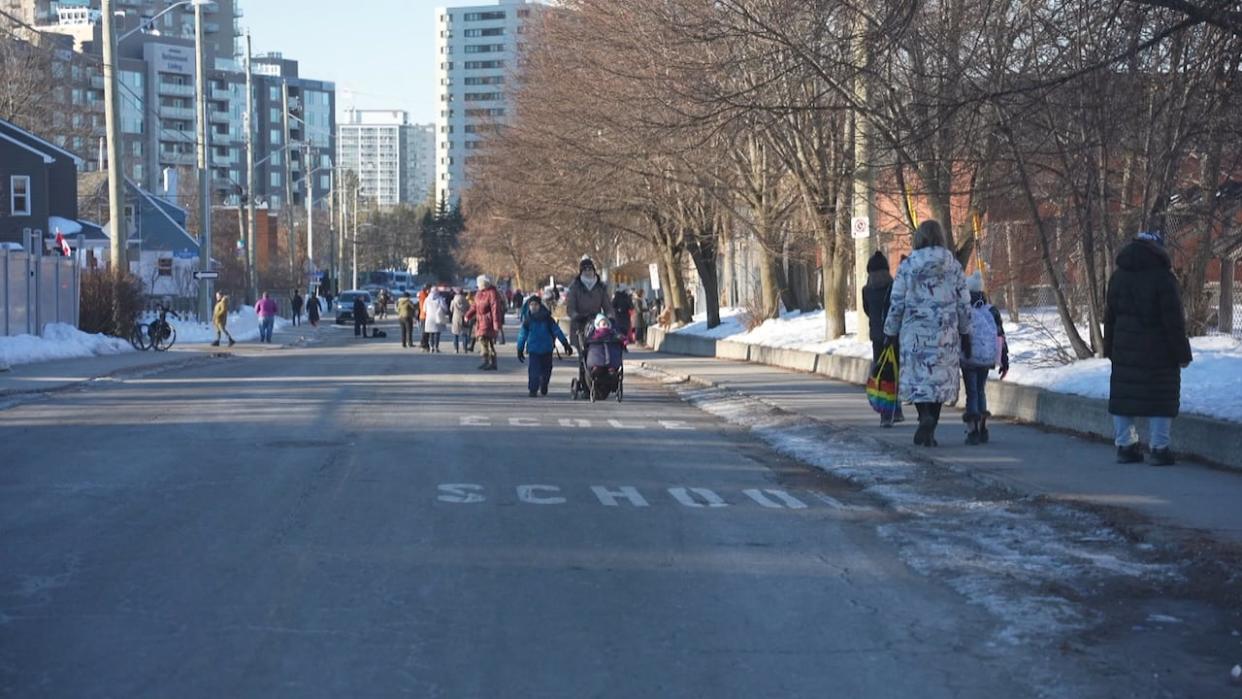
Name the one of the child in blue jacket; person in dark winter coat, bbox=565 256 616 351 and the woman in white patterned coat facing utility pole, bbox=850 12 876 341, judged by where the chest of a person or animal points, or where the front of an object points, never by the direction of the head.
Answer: the woman in white patterned coat

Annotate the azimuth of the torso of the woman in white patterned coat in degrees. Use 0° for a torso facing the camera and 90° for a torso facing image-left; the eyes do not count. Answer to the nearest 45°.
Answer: approximately 180°

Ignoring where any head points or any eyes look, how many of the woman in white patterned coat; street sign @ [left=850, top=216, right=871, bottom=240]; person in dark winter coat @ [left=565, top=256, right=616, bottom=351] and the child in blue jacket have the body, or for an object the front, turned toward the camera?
3

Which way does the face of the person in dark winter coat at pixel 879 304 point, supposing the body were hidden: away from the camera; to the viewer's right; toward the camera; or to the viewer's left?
away from the camera

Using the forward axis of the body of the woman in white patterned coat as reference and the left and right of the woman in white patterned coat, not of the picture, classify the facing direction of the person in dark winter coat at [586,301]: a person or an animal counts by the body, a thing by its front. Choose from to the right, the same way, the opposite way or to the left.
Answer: the opposite way

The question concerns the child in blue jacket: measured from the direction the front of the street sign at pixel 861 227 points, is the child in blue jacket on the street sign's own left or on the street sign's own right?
on the street sign's own right
